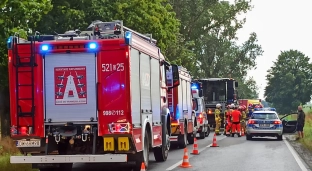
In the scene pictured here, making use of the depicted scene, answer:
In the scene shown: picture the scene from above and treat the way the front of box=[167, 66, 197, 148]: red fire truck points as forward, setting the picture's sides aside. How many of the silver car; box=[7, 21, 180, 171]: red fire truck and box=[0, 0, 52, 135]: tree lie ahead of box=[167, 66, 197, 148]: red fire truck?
1

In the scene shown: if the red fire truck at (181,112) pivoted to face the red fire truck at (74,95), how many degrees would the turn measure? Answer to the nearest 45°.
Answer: approximately 135° to its right

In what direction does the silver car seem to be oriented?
away from the camera

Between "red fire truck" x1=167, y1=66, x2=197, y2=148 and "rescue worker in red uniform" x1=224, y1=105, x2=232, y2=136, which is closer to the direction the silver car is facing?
the rescue worker in red uniform

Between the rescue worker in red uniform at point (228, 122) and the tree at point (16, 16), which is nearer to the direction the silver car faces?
the rescue worker in red uniform

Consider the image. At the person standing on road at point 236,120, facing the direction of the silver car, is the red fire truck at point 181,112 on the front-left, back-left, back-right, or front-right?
front-right

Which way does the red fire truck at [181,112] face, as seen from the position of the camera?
facing away from the viewer and to the right of the viewer
